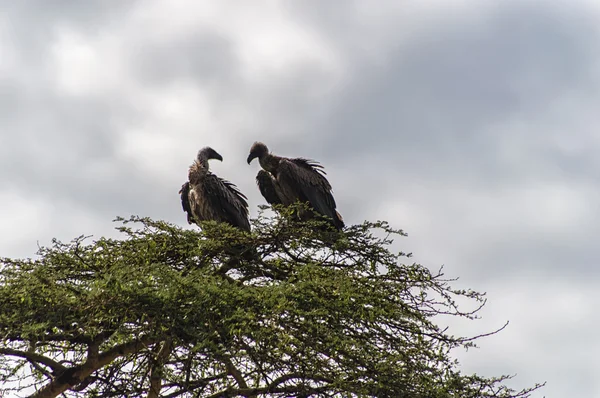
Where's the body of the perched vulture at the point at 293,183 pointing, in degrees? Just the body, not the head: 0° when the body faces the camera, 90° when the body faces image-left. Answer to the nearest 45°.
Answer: approximately 45°

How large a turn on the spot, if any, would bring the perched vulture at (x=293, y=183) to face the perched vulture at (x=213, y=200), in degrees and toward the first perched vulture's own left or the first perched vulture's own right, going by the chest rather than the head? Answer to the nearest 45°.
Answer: approximately 45° to the first perched vulture's own right
